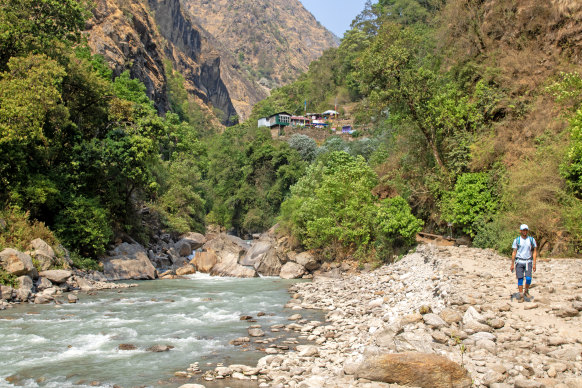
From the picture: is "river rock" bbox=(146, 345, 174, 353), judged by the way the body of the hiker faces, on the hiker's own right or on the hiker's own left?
on the hiker's own right

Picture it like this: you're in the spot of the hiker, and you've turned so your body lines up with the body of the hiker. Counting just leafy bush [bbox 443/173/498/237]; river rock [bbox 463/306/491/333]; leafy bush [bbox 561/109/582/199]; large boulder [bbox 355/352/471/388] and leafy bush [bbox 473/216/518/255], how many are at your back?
3

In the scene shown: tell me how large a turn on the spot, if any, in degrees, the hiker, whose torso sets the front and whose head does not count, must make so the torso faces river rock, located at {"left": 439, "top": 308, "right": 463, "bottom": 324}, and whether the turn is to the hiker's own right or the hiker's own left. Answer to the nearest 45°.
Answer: approximately 45° to the hiker's own right

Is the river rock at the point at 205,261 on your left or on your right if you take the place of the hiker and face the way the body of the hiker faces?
on your right

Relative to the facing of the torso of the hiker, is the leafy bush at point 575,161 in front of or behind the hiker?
behind

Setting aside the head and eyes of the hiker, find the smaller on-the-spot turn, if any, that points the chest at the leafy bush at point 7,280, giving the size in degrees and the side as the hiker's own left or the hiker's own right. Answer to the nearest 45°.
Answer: approximately 90° to the hiker's own right

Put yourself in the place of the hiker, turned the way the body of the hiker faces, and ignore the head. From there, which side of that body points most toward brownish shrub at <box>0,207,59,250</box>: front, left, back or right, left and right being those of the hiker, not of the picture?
right

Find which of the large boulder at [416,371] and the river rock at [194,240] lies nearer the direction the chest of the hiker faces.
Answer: the large boulder

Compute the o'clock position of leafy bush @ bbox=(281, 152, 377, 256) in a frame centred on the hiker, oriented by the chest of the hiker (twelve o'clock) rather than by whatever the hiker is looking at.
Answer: The leafy bush is roughly at 5 o'clock from the hiker.

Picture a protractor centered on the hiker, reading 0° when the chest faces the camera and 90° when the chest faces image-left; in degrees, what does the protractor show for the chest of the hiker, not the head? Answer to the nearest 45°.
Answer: approximately 0°

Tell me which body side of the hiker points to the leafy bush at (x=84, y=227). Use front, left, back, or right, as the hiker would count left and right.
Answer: right

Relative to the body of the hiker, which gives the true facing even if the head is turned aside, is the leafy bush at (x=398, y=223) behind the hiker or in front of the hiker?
behind
